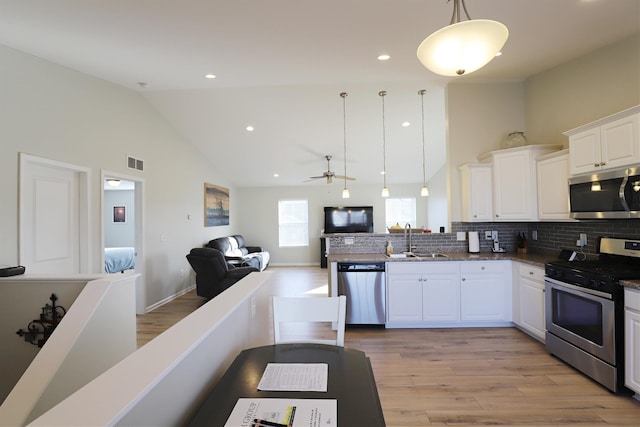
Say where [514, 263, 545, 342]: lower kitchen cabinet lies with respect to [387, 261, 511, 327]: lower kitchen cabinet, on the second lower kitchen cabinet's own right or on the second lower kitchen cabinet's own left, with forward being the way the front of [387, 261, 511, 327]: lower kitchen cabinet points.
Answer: on the second lower kitchen cabinet's own left

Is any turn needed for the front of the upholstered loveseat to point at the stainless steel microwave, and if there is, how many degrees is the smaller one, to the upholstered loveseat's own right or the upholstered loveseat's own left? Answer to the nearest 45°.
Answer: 0° — it already faces it

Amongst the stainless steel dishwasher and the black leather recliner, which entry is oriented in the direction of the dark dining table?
the stainless steel dishwasher

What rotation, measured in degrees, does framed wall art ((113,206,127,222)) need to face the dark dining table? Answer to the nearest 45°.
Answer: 0° — it already faces it

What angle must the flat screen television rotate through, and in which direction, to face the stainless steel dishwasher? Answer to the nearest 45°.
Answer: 0° — it already faces it

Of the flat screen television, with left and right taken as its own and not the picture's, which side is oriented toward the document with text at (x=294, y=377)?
front

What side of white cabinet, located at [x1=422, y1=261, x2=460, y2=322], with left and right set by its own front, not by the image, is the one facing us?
front

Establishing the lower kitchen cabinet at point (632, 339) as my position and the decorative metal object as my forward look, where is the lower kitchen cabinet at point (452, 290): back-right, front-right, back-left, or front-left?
front-right

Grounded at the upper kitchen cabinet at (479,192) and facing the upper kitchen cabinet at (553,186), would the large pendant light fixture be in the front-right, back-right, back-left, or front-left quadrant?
front-right

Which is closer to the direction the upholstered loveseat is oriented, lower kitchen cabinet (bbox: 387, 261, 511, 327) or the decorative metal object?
the lower kitchen cabinet

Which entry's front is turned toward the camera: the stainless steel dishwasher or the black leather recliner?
the stainless steel dishwasher

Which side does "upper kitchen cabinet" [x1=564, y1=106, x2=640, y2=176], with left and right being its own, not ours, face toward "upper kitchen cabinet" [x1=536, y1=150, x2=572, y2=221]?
right

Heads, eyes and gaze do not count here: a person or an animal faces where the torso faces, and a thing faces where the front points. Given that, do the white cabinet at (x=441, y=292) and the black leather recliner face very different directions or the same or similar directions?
very different directions

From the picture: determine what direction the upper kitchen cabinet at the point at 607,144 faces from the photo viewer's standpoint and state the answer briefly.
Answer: facing the viewer and to the left of the viewer

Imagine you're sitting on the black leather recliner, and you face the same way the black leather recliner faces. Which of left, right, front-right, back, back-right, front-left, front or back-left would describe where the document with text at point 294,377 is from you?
back-right

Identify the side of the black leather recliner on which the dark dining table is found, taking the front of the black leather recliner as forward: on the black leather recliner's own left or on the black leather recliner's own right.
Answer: on the black leather recliner's own right
